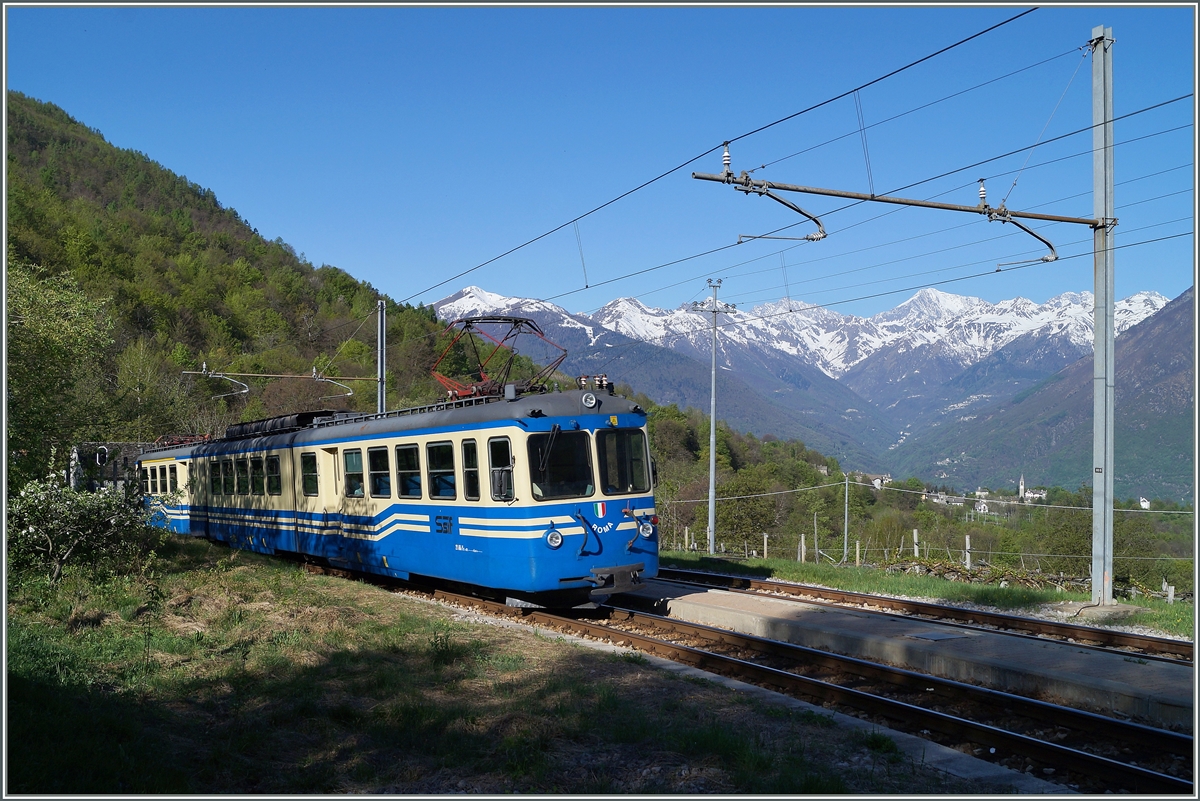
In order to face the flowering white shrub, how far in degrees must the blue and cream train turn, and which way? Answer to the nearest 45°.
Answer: approximately 135° to its right

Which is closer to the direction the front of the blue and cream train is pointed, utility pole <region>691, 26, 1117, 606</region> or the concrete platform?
the concrete platform

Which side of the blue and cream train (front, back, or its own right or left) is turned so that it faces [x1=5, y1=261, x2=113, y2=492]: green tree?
back

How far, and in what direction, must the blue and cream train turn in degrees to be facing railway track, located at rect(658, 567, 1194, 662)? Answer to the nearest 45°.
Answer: approximately 45° to its left

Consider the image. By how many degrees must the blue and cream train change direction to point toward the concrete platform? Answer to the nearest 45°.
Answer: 0° — it already faces it

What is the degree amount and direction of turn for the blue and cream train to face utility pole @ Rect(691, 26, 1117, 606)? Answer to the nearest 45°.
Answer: approximately 45° to its left

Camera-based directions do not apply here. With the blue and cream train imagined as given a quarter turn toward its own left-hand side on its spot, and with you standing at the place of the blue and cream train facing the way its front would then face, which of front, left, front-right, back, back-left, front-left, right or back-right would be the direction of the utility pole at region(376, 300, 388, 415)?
front-left
